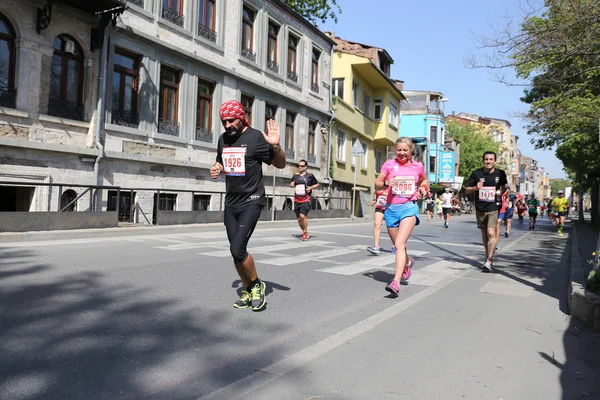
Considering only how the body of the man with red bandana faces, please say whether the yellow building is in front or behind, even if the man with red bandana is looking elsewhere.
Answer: behind

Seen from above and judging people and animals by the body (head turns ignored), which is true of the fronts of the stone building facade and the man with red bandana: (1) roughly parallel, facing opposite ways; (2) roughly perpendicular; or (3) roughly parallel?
roughly perpendicular

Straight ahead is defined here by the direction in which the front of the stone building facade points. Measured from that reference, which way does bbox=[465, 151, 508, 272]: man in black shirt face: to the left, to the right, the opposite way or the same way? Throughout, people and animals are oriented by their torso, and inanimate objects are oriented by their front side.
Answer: to the right

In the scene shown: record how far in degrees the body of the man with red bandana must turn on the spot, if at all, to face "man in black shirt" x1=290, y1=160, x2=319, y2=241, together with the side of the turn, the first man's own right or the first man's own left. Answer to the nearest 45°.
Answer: approximately 135° to the first man's own right

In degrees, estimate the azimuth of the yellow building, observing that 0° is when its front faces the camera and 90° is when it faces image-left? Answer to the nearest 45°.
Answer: approximately 315°

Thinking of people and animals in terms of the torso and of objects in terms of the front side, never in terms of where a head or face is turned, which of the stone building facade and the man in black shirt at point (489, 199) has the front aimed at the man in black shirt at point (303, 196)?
the stone building facade

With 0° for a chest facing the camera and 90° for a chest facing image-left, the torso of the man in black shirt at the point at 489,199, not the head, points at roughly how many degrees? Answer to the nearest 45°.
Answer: approximately 0°

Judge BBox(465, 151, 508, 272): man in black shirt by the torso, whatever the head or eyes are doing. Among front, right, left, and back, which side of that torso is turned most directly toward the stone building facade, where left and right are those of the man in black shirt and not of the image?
right

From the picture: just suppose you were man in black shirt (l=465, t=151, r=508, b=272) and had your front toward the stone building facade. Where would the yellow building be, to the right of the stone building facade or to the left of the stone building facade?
right
